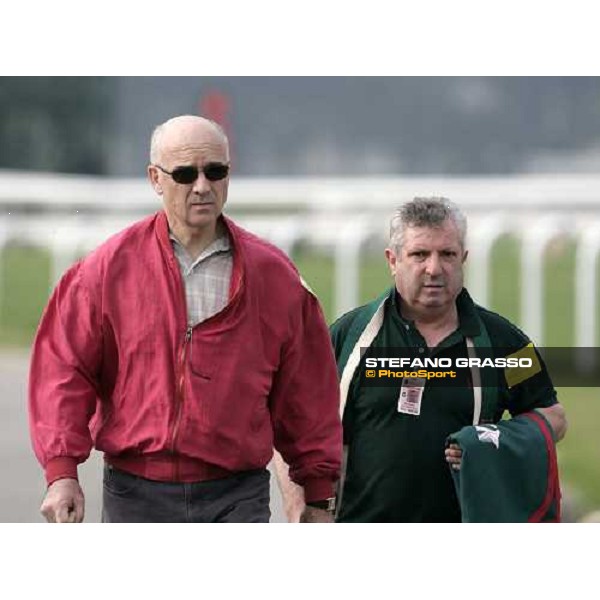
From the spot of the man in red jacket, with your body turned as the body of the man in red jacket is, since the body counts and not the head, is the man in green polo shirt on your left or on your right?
on your left

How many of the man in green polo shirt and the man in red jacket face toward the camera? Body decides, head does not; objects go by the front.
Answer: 2

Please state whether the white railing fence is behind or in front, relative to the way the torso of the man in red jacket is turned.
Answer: behind

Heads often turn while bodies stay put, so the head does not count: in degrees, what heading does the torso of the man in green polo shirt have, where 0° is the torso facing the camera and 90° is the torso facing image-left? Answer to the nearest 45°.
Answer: approximately 0°

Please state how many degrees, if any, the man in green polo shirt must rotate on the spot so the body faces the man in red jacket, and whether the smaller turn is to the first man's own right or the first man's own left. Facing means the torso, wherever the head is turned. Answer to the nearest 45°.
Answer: approximately 45° to the first man's own right
